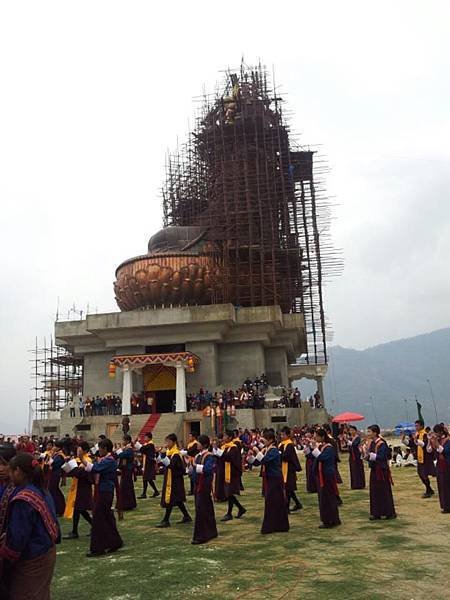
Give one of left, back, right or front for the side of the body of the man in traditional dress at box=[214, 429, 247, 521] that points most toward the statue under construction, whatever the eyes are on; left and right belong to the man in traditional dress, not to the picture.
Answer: right

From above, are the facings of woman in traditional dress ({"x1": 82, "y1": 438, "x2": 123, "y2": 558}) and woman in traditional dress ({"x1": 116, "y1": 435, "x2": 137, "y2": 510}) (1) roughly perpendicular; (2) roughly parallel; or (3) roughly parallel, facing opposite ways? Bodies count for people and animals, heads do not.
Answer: roughly parallel

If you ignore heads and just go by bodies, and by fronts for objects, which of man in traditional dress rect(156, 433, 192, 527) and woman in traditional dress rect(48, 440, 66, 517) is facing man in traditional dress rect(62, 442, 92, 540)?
man in traditional dress rect(156, 433, 192, 527)

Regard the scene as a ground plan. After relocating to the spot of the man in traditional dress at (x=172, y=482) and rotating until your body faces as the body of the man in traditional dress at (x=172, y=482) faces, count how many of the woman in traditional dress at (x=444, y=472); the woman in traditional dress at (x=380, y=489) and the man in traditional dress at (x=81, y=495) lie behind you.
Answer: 2

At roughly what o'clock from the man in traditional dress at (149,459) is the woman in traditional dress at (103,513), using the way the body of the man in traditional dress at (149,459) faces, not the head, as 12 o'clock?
the woman in traditional dress at (103,513) is roughly at 9 o'clock from the man in traditional dress at (149,459).

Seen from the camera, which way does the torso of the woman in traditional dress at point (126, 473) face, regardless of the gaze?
to the viewer's left

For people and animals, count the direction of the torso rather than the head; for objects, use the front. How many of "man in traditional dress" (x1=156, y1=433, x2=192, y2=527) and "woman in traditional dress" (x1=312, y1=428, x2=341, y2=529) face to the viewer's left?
2

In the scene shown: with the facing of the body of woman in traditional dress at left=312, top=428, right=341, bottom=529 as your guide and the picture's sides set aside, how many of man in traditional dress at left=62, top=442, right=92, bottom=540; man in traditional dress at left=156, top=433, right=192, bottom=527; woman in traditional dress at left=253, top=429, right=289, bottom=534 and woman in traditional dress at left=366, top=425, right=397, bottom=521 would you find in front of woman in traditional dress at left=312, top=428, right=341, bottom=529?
3

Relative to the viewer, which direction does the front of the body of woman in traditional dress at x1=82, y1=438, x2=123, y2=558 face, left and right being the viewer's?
facing to the left of the viewer

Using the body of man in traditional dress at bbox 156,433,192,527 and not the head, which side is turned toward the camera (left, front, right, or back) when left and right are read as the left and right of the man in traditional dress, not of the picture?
left

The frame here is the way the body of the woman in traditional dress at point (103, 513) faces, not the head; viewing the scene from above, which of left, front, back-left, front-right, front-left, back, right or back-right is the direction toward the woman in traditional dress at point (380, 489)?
back

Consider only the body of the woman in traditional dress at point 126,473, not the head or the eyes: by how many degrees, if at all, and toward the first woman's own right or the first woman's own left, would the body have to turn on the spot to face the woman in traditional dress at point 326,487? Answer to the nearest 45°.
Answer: approximately 135° to the first woman's own left

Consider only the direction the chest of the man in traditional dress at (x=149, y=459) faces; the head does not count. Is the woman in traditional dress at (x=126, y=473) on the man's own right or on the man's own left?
on the man's own left

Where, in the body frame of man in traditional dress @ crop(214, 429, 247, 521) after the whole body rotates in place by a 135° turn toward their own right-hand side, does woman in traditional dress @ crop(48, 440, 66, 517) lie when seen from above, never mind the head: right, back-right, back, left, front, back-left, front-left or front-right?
back-left

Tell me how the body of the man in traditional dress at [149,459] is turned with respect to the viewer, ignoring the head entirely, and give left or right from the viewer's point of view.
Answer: facing to the left of the viewer

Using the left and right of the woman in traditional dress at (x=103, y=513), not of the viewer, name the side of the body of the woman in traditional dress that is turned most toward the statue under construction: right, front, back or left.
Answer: right

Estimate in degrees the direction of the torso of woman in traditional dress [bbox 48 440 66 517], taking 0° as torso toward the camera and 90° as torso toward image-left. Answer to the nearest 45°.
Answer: approximately 90°

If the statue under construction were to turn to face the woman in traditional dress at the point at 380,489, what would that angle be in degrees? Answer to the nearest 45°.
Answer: approximately 45° to its left

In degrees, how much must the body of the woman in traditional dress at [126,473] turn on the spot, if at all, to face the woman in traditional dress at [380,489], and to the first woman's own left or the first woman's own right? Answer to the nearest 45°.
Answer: approximately 135° to the first woman's own left

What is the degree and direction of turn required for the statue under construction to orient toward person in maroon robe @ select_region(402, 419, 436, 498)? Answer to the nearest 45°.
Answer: approximately 45° to its left
